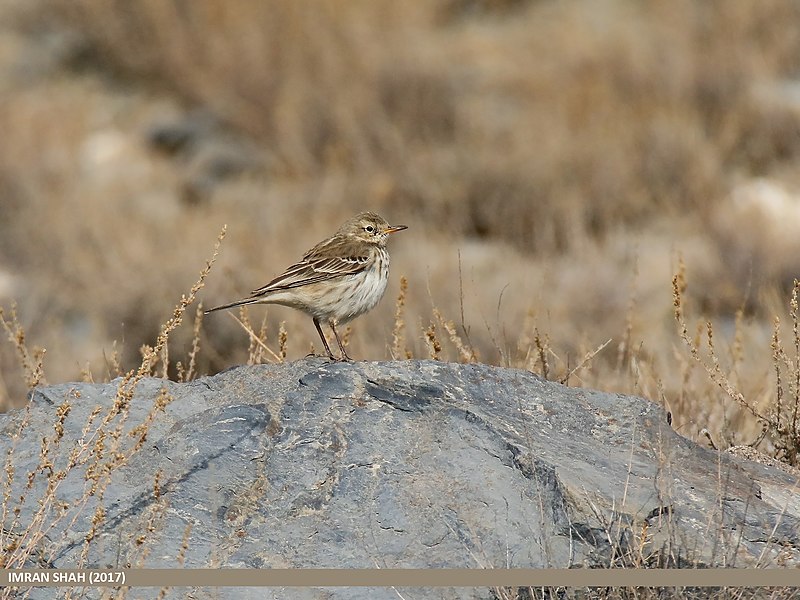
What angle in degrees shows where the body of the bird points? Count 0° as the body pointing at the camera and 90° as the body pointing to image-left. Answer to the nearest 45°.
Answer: approximately 270°
